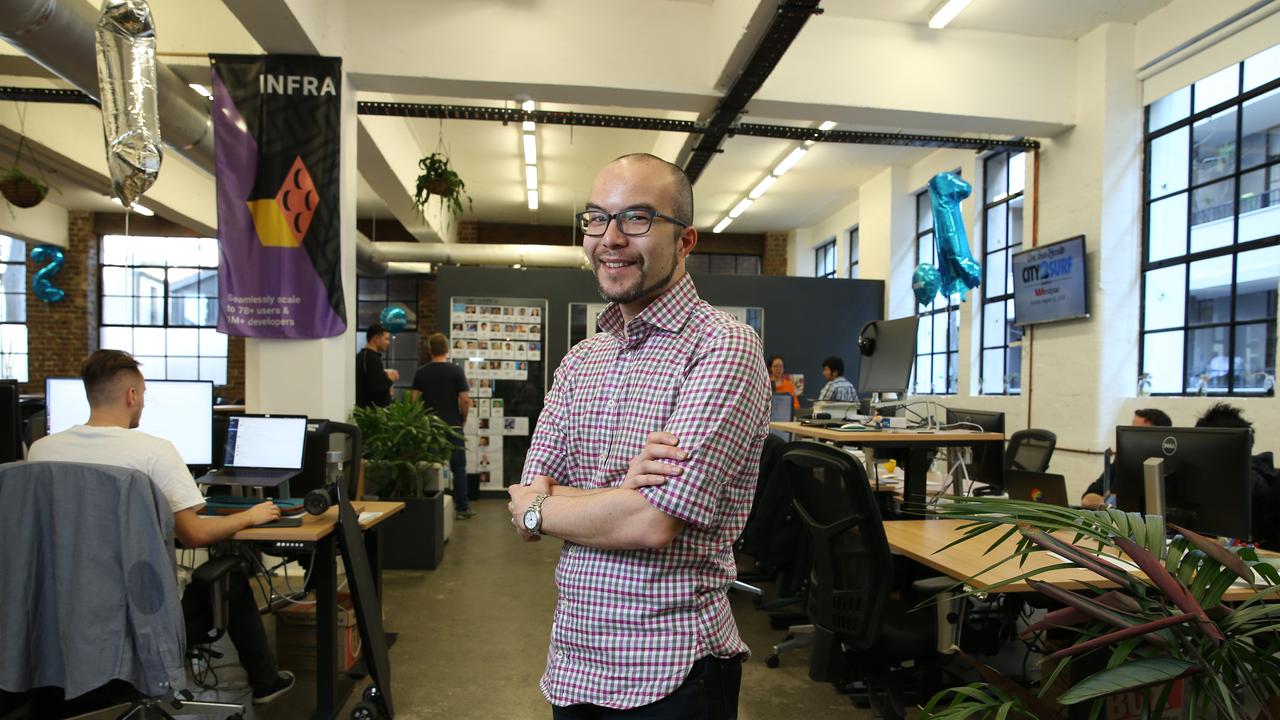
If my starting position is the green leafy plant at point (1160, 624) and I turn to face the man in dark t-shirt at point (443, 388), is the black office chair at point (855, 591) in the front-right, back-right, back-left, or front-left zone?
front-right

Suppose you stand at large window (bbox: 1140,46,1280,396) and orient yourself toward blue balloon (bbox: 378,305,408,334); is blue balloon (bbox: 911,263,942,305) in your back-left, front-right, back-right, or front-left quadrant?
front-right

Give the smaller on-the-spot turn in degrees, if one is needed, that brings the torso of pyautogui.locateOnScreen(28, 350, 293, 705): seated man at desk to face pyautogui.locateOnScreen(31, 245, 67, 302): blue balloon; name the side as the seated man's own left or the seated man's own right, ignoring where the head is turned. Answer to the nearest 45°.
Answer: approximately 45° to the seated man's own left

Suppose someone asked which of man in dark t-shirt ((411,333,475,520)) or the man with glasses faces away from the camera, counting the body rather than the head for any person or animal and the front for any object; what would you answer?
the man in dark t-shirt

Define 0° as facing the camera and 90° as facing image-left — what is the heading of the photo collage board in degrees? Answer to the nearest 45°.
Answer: approximately 0°

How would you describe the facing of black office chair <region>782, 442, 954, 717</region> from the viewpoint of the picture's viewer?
facing away from the viewer and to the right of the viewer

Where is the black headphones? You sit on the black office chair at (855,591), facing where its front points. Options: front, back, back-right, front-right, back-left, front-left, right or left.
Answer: front-left

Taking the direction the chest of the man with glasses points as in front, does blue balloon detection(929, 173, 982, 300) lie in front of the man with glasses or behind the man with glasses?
behind

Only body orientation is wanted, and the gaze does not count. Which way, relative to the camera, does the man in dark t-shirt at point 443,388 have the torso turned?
away from the camera

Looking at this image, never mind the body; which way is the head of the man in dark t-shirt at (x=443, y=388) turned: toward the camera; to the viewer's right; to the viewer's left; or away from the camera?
away from the camera

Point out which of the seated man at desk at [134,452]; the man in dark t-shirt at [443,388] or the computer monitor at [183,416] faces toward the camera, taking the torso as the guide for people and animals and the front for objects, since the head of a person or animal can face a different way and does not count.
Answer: the computer monitor

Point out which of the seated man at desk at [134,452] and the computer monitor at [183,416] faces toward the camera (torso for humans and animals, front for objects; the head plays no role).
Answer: the computer monitor

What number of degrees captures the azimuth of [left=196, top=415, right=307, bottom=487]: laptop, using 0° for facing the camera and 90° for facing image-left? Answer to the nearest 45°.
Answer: approximately 45°

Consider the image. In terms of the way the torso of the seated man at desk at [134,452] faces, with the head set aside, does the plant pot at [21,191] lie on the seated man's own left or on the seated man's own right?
on the seated man's own left

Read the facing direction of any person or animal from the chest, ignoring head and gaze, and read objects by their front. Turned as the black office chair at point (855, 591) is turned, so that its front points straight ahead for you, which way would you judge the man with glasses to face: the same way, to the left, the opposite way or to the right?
the opposite way

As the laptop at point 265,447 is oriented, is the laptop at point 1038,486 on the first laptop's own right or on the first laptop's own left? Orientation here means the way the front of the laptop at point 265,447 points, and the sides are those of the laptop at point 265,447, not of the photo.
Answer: on the first laptop's own left

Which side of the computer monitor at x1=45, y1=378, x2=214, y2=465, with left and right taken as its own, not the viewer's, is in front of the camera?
front

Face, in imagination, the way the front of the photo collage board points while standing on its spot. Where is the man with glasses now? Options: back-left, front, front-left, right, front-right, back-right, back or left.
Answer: front

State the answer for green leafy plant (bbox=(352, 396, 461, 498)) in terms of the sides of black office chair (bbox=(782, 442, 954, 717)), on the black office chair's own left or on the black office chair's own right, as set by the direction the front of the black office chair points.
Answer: on the black office chair's own left

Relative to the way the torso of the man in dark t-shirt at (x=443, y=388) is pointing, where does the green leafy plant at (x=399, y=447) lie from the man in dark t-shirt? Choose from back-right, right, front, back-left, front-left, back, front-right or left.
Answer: back

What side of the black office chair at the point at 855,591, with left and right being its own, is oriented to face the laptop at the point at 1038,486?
front

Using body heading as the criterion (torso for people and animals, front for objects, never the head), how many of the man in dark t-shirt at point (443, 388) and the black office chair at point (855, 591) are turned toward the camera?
0

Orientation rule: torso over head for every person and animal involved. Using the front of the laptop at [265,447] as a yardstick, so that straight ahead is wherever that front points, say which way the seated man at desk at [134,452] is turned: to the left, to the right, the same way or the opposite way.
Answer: the opposite way
